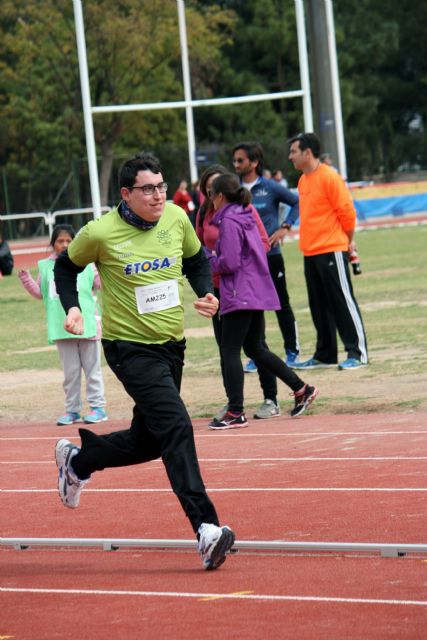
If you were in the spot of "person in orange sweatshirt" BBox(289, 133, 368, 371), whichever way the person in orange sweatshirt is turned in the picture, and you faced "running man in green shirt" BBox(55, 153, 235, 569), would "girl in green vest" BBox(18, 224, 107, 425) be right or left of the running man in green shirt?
right

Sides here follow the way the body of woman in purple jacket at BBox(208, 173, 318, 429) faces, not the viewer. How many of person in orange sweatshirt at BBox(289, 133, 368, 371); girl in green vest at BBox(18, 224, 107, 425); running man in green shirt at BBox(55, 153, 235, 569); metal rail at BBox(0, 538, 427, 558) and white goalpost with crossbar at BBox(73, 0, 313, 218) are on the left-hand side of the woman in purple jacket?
2

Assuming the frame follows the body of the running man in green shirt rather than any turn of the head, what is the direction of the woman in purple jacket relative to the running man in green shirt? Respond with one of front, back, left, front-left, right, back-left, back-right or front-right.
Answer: back-left

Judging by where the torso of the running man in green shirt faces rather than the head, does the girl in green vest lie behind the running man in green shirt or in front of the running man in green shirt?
behind

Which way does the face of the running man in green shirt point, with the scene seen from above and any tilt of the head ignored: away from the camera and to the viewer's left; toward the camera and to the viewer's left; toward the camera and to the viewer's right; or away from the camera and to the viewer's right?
toward the camera and to the viewer's right

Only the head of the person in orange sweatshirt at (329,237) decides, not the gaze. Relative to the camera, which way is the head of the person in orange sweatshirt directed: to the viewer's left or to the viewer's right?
to the viewer's left
